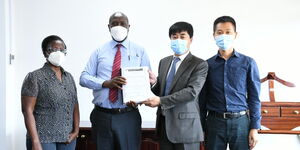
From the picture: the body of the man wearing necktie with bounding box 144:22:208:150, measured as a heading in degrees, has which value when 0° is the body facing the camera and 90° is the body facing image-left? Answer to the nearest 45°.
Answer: approximately 45°

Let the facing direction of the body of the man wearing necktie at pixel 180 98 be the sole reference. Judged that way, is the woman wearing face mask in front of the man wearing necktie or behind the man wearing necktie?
in front

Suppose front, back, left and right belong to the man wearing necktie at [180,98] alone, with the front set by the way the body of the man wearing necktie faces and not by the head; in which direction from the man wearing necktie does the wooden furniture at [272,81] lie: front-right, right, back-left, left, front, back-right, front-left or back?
back

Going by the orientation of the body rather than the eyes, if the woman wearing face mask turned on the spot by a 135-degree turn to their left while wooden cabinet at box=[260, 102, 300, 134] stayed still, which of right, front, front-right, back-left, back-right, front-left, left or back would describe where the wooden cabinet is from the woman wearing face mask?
right

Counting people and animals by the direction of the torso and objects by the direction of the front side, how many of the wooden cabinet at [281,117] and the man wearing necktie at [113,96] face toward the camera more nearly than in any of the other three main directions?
2

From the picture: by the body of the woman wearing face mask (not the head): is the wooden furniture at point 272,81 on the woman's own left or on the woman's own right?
on the woman's own left

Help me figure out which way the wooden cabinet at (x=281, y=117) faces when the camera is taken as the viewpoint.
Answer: facing the viewer

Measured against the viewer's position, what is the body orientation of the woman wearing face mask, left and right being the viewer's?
facing the viewer and to the right of the viewer

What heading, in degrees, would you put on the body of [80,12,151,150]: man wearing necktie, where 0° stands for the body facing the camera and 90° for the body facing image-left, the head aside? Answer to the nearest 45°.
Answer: approximately 0°

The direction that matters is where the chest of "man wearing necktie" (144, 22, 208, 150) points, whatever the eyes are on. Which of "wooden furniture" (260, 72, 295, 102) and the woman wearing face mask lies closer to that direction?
the woman wearing face mask
